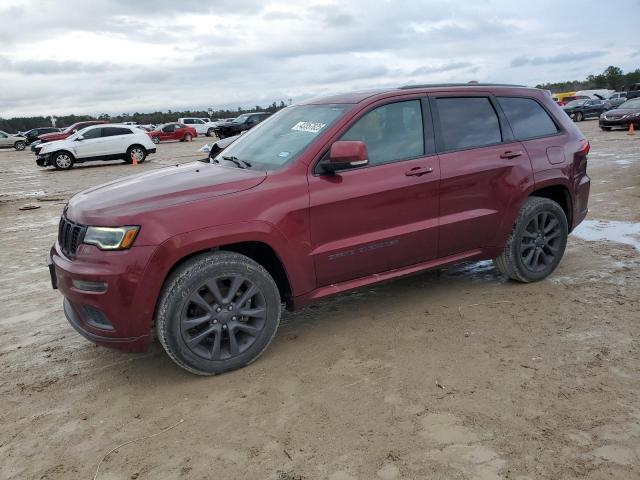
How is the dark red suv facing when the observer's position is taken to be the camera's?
facing the viewer and to the left of the viewer

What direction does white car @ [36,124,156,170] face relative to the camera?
to the viewer's left

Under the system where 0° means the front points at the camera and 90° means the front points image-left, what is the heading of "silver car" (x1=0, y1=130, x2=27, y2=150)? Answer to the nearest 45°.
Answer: approximately 270°

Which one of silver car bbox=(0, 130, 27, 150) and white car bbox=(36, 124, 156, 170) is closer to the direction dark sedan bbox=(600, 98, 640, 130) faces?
the white car

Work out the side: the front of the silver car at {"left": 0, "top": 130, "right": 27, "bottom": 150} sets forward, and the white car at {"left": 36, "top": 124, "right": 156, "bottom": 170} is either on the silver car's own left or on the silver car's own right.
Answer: on the silver car's own right

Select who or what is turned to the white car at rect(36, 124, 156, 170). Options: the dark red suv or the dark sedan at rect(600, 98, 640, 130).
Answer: the dark sedan

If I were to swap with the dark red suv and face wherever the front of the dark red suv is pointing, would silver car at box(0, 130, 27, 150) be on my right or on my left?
on my right

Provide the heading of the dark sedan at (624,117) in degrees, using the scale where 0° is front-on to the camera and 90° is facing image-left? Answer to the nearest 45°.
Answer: approximately 45°

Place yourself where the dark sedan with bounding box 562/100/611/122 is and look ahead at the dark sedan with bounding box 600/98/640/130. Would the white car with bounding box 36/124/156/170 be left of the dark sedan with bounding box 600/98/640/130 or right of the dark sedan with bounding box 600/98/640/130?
right

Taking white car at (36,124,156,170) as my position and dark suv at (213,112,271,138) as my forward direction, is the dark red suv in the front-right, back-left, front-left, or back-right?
back-right
